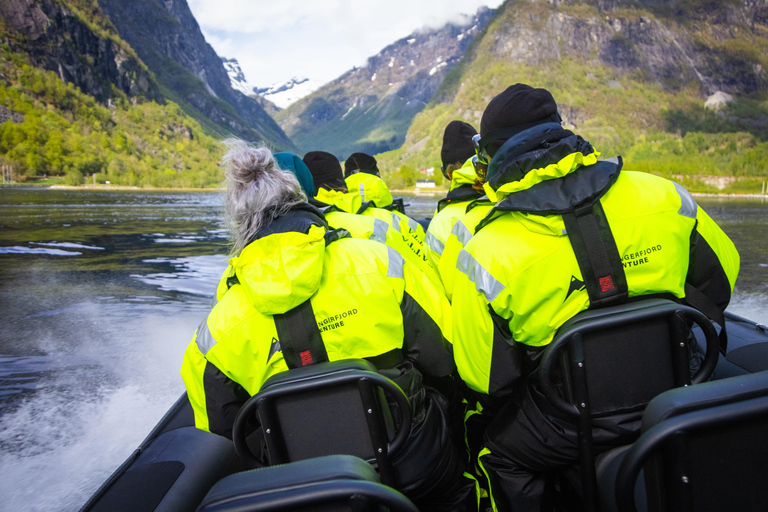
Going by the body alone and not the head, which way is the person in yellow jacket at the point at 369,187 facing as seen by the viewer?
away from the camera

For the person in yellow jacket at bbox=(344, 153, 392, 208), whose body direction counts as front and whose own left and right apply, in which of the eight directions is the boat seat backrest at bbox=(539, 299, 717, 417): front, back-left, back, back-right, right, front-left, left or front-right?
back

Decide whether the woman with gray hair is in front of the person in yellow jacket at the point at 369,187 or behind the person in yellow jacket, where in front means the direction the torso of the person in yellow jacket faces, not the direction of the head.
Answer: behind

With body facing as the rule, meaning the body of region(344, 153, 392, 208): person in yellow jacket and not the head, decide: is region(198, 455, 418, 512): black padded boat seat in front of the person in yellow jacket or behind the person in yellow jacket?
behind

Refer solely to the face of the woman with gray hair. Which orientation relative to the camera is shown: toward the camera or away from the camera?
away from the camera

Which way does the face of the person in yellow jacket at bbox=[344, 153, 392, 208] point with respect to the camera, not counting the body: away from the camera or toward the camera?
away from the camera

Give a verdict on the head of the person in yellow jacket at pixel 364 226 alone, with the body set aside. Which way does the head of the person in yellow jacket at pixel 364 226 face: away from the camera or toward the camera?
away from the camera

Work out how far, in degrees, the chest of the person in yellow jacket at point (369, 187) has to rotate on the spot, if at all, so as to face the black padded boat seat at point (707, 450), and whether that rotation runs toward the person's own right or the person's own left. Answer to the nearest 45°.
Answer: approximately 180°

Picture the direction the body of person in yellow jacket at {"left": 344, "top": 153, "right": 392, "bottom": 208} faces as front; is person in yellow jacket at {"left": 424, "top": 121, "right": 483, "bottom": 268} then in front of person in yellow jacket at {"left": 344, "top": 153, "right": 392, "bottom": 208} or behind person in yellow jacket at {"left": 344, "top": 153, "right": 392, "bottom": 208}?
behind

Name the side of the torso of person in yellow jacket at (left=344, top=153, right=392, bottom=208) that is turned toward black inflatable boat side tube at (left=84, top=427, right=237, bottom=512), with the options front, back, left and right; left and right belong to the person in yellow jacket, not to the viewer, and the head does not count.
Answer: back
